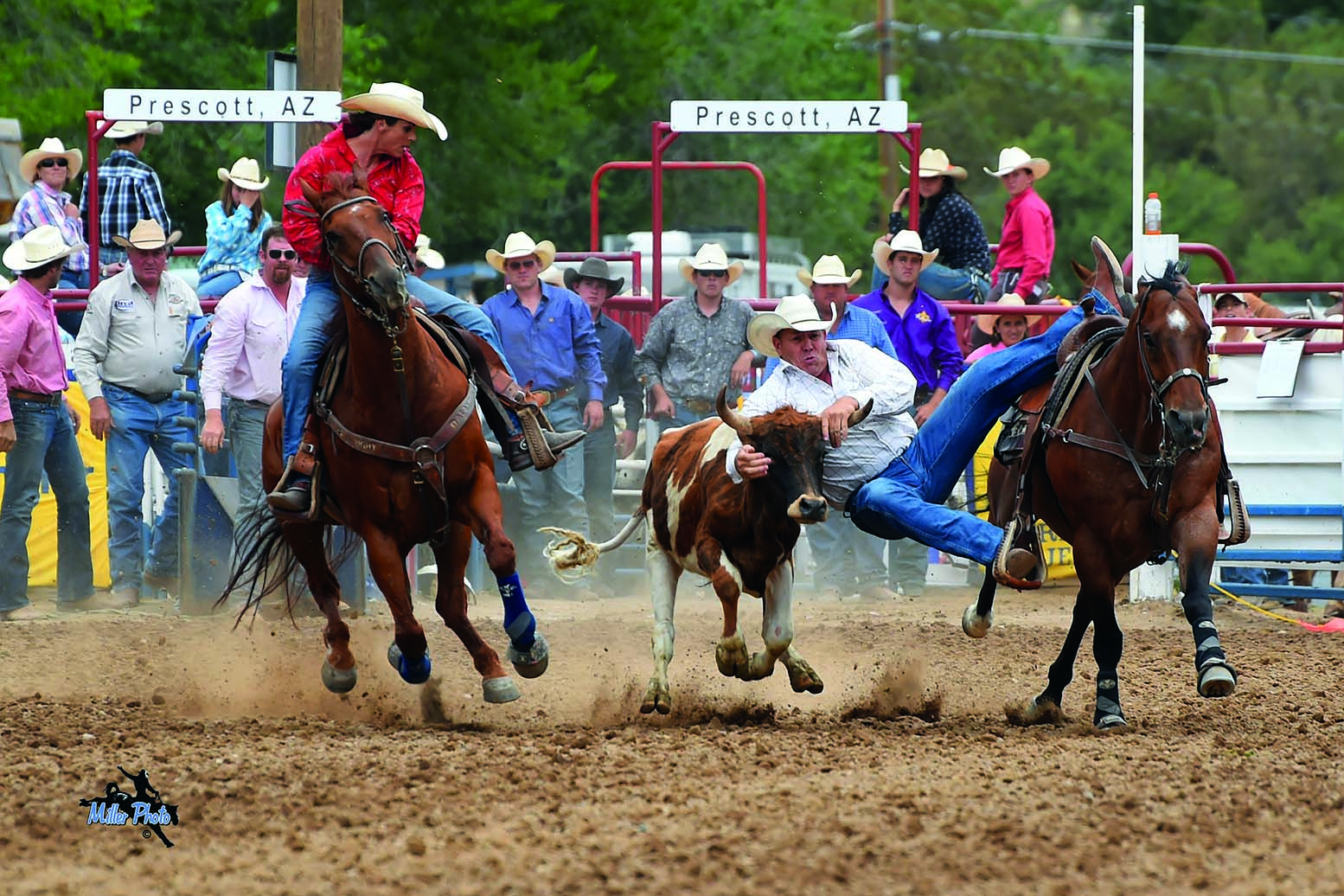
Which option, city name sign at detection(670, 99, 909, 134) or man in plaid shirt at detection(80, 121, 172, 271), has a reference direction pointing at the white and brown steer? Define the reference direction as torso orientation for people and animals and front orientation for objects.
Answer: the city name sign

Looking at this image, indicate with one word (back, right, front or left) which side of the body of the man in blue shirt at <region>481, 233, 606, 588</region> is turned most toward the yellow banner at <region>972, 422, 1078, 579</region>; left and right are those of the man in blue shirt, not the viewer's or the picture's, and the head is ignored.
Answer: left

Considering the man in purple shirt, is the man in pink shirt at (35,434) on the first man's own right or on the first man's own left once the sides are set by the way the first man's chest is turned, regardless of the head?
on the first man's own right

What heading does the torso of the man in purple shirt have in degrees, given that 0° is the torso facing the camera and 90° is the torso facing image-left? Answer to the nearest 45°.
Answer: approximately 0°

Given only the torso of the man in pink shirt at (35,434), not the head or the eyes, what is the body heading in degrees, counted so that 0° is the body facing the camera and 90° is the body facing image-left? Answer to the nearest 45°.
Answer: approximately 315°

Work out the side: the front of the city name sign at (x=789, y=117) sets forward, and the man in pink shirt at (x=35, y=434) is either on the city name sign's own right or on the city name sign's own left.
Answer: on the city name sign's own right

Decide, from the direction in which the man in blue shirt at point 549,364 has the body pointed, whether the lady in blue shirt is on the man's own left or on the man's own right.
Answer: on the man's own right

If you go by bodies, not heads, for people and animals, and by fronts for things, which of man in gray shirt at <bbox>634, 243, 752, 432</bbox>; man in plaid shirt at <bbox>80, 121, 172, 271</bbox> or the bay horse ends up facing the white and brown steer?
the man in gray shirt
